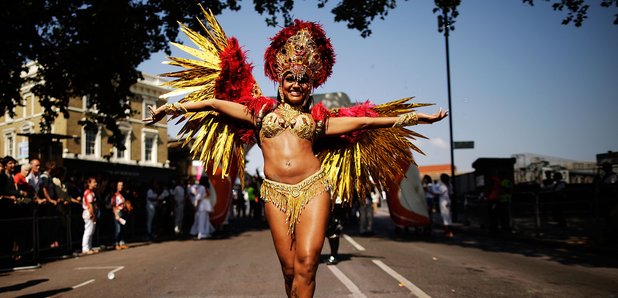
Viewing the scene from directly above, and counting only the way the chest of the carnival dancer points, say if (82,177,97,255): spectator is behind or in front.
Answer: behind

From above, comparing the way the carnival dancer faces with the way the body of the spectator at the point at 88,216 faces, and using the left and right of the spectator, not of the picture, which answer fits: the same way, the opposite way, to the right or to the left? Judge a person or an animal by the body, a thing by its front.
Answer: to the right

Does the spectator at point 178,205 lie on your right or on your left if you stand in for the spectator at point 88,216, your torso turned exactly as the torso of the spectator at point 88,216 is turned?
on your left

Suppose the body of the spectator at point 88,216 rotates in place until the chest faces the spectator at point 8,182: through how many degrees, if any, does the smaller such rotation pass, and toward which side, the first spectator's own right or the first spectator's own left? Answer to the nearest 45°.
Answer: approximately 135° to the first spectator's own right

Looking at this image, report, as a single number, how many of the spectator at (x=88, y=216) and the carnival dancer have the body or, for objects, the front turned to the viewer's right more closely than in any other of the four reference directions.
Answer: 1

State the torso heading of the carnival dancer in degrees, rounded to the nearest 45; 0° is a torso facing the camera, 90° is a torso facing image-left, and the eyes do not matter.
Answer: approximately 0°

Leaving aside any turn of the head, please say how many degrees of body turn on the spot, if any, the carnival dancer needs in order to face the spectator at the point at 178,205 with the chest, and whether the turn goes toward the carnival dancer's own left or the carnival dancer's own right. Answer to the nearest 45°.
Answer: approximately 180°

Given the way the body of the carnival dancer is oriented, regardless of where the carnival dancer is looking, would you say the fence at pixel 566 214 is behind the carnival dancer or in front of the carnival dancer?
behind

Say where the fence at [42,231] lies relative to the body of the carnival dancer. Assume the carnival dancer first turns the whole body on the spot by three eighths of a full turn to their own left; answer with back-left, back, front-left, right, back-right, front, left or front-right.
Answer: left

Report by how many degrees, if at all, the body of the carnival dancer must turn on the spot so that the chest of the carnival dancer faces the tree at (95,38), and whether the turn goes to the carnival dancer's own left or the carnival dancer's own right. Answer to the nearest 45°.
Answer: approximately 135° to the carnival dancer's own right

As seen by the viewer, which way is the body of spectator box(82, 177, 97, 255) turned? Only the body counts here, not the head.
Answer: to the viewer's right

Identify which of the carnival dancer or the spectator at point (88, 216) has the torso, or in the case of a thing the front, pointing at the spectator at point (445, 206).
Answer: the spectator at point (88, 216)

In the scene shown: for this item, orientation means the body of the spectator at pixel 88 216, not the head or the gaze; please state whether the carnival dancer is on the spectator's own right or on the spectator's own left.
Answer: on the spectator's own right

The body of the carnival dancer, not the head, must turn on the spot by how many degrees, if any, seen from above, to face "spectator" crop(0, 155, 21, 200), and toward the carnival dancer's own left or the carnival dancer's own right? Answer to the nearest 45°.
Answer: approximately 135° to the carnival dancer's own right
